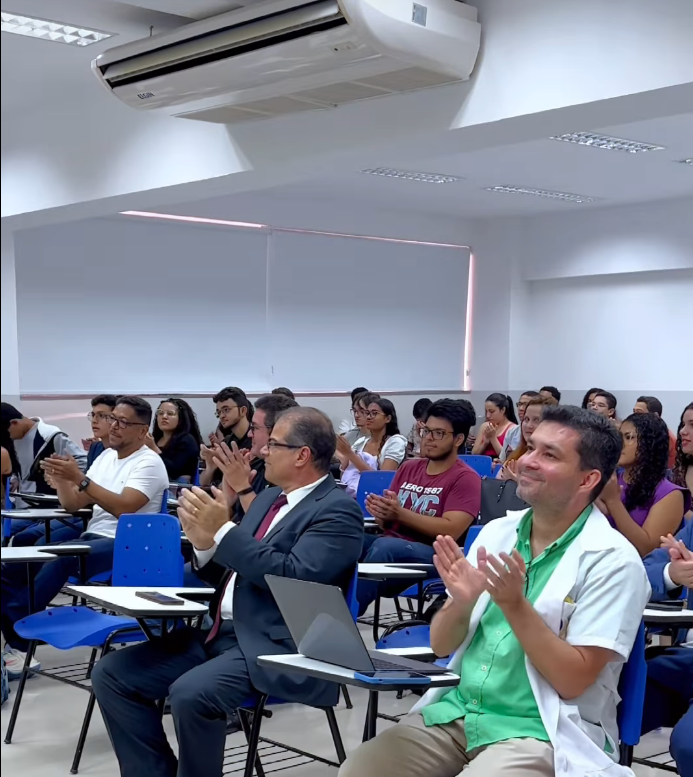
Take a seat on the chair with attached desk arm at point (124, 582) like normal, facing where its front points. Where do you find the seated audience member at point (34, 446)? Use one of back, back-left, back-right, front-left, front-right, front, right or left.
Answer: back-right

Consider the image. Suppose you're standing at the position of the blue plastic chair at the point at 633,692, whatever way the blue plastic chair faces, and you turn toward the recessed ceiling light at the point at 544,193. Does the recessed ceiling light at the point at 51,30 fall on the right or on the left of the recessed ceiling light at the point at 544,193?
left

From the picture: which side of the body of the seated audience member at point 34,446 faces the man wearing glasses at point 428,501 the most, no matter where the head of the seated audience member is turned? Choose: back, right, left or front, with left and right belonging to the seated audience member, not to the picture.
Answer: left

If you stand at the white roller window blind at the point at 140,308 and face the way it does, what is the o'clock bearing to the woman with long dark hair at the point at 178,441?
The woman with long dark hair is roughly at 12 o'clock from the white roller window blind.

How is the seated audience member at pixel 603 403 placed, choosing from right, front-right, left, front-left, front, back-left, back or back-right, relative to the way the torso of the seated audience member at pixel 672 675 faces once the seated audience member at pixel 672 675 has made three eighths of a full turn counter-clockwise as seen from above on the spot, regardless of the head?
left

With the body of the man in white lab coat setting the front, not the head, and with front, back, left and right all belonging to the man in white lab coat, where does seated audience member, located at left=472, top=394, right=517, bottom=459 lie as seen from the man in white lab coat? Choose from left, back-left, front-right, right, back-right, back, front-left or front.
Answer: back-right

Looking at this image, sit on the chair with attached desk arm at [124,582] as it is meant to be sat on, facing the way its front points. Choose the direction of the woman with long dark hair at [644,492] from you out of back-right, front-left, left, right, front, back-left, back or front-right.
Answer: back-left
